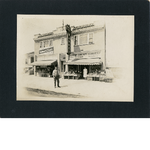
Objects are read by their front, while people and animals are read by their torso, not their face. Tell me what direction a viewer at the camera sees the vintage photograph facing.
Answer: facing the viewer
